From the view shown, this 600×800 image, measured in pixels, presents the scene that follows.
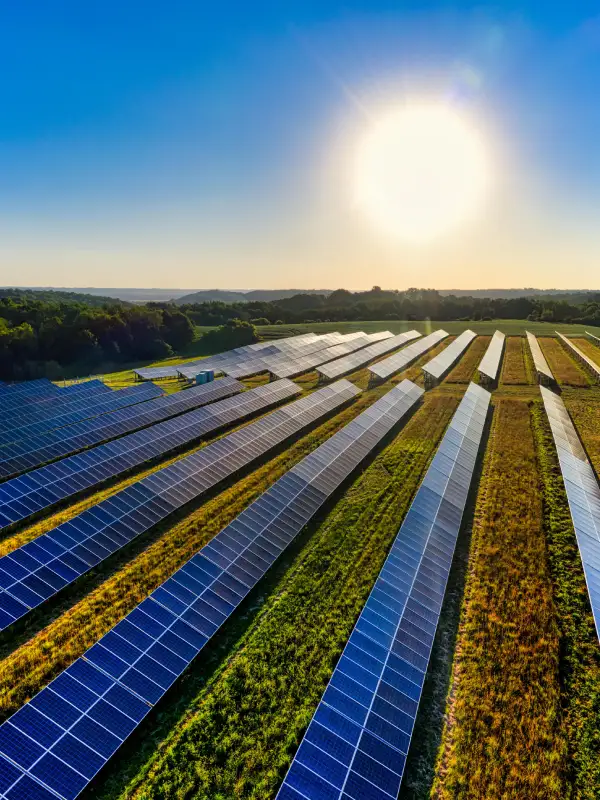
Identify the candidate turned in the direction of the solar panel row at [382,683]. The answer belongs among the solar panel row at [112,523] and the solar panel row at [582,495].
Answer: the solar panel row at [112,523]
